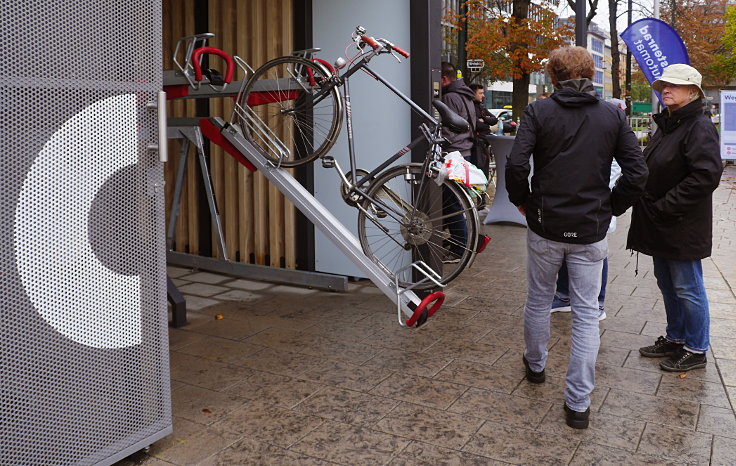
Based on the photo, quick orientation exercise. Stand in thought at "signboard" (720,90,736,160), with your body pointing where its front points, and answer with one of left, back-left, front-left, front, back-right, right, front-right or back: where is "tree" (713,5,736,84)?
back

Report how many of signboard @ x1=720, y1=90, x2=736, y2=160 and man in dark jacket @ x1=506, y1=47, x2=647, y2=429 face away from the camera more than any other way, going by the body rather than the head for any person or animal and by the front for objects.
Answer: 1

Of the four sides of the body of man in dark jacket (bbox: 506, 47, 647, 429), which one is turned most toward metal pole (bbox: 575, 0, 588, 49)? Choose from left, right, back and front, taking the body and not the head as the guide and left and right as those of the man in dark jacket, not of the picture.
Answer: front

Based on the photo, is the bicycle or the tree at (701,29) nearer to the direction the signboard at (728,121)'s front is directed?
the bicycle

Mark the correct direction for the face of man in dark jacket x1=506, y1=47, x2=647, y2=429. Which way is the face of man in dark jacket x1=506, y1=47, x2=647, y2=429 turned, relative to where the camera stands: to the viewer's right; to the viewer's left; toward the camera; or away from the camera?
away from the camera

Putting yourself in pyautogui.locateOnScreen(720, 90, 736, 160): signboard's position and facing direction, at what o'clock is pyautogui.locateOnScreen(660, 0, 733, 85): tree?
The tree is roughly at 6 o'clock from the signboard.

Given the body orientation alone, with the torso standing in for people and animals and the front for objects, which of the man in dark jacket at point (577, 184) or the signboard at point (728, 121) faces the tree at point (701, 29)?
the man in dark jacket

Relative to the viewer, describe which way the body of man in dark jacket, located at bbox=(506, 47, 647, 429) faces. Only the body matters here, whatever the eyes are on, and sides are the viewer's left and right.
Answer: facing away from the viewer

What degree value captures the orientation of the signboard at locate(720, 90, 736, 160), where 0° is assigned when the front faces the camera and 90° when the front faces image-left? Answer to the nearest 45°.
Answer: approximately 0°

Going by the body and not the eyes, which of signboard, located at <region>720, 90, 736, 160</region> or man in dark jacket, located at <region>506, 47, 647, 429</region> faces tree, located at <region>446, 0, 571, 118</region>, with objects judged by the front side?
the man in dark jacket

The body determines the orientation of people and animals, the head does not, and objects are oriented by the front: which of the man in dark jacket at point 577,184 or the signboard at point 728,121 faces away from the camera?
the man in dark jacket

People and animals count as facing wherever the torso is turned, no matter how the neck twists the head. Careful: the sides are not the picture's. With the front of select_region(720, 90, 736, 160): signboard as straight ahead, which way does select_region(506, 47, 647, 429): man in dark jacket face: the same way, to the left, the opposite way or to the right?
the opposite way

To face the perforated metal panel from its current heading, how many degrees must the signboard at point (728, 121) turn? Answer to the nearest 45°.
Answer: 0° — it already faces it

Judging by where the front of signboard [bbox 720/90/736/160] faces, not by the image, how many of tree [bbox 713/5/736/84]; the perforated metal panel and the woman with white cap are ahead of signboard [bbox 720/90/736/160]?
2
